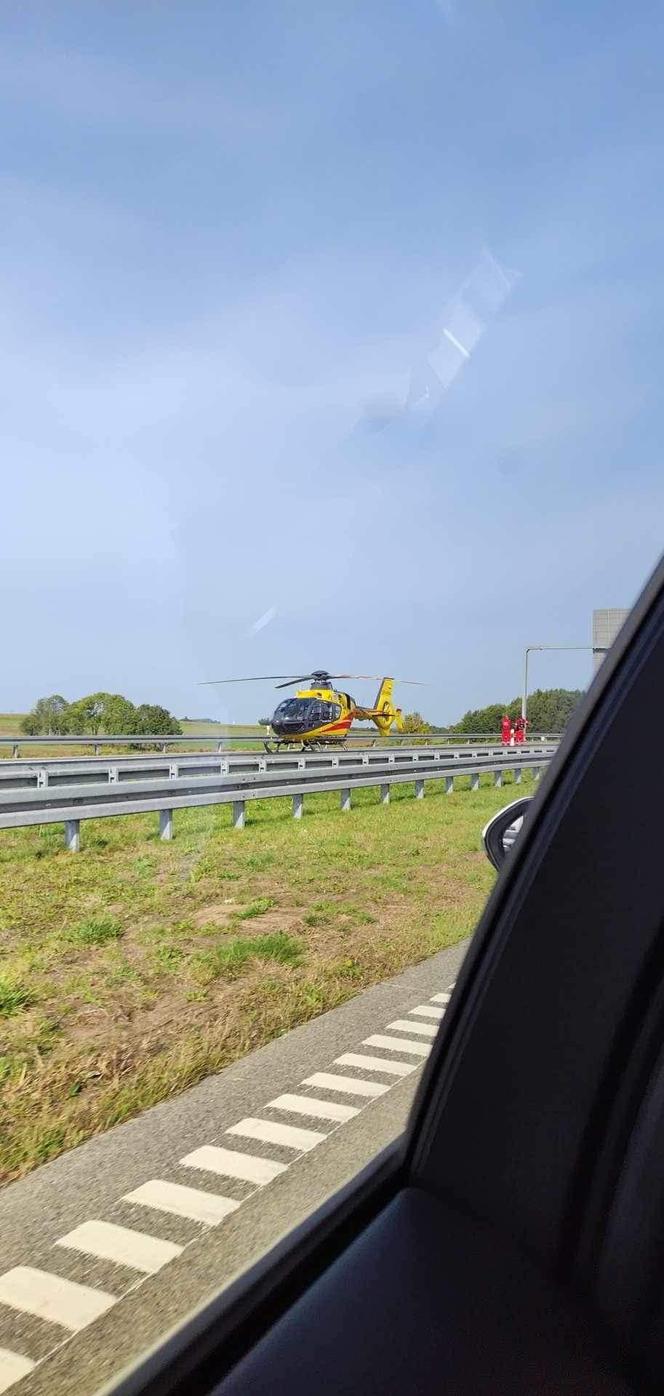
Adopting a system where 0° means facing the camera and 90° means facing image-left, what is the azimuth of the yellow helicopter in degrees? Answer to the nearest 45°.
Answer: approximately 45°
